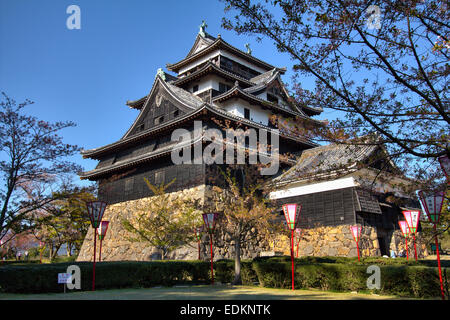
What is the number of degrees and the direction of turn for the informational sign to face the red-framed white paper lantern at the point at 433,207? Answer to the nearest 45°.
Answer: approximately 45° to its left

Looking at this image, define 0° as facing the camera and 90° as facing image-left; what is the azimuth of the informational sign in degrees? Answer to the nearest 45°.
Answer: approximately 0°

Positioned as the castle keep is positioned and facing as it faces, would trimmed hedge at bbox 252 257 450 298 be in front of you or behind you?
in front

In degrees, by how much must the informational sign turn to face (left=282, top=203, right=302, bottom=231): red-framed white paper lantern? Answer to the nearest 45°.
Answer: approximately 90° to its left
